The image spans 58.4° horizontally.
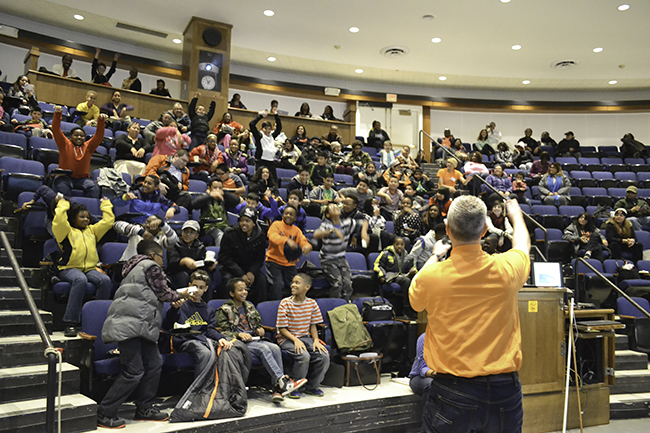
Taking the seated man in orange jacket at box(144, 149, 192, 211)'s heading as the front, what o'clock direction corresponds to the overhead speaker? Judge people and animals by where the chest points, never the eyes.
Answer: The overhead speaker is roughly at 8 o'clock from the seated man in orange jacket.

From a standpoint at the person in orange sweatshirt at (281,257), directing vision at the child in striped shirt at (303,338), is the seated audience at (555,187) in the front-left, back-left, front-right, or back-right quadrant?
back-left

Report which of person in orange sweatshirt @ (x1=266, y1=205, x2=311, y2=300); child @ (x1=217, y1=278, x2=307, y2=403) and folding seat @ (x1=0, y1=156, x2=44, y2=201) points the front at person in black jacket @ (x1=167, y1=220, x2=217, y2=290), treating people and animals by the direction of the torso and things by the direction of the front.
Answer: the folding seat

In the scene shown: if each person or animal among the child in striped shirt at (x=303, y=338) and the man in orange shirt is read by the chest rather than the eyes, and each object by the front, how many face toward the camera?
1

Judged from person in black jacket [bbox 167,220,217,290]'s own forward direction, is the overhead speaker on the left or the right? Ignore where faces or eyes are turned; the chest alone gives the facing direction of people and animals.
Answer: on their left

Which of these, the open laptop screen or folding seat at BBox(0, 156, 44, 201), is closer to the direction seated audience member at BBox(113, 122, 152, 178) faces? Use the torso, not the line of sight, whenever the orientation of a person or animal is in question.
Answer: the open laptop screen

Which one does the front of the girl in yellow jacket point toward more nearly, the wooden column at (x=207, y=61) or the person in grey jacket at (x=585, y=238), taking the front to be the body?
the person in grey jacket

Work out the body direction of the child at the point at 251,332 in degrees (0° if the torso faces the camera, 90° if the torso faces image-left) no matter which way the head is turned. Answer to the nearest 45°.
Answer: approximately 315°

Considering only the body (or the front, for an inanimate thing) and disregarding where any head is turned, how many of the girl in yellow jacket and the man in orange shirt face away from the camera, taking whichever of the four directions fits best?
1

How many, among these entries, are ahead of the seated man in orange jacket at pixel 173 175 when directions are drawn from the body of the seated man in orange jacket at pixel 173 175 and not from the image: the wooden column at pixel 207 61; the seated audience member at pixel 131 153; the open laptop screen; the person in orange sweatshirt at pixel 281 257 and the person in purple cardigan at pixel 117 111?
2
